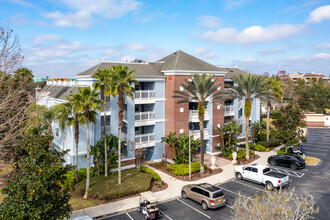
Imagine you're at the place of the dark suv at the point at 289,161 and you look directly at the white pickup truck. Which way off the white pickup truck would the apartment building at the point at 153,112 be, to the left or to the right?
right

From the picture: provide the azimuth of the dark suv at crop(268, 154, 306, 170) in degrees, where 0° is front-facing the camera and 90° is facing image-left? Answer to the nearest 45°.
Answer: approximately 135°

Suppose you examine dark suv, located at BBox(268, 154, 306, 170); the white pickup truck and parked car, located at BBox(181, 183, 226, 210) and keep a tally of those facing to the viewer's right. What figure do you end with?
0

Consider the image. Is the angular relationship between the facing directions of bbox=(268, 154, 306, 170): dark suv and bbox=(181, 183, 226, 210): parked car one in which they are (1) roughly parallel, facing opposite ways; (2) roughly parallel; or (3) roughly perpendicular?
roughly parallel

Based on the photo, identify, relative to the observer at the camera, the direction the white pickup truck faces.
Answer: facing away from the viewer and to the left of the viewer

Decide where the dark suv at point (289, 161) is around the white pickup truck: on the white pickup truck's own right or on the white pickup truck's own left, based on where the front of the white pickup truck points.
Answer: on the white pickup truck's own right

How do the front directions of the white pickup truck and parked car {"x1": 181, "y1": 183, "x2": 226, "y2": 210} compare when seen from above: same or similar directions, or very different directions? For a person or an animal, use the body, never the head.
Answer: same or similar directions

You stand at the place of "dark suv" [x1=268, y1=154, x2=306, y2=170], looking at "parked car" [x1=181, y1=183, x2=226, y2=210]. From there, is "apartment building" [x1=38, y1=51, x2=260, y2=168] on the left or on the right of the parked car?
right

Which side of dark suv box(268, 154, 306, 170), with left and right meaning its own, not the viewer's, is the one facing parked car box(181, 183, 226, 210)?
left

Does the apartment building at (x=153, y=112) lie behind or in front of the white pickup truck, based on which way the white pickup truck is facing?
in front

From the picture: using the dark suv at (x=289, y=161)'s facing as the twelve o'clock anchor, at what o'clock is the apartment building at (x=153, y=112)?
The apartment building is roughly at 10 o'clock from the dark suv.

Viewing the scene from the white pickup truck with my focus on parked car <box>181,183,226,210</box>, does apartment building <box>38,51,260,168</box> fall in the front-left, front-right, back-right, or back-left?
front-right

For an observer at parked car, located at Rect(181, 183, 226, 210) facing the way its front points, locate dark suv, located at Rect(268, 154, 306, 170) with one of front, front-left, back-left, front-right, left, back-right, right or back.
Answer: right

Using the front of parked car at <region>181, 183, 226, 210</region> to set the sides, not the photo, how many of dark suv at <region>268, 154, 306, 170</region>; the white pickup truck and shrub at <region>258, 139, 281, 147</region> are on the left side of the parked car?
0

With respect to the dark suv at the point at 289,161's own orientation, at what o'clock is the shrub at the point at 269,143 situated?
The shrub is roughly at 1 o'clock from the dark suv.

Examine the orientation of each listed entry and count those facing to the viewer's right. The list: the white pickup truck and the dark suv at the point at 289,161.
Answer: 0
